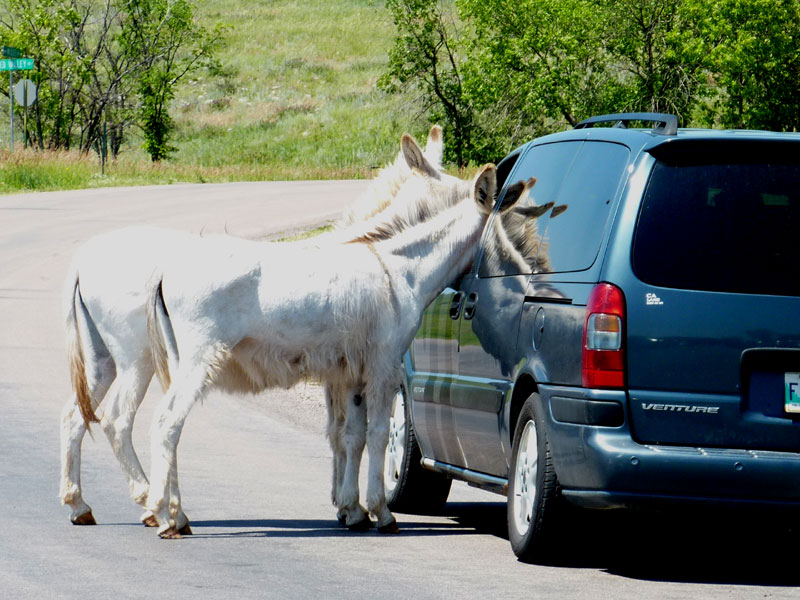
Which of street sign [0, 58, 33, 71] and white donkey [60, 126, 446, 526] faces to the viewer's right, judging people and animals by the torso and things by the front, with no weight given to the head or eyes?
the white donkey

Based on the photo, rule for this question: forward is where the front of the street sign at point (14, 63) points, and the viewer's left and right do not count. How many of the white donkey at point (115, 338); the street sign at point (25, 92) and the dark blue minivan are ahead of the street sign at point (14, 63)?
2

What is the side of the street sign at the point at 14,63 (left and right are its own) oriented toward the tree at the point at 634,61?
left

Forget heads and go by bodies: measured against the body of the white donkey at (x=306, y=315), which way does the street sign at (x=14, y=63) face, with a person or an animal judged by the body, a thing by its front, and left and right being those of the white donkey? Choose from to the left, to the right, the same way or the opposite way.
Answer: to the right

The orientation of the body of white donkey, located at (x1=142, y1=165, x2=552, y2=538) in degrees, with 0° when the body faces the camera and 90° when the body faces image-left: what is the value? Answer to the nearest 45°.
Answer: approximately 270°

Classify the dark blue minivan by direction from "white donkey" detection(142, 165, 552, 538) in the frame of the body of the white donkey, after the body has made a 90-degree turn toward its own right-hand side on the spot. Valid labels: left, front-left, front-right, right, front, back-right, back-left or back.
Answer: front-left

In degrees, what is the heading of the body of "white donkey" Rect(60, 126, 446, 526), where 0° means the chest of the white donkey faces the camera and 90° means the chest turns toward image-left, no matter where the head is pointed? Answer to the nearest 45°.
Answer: approximately 270°

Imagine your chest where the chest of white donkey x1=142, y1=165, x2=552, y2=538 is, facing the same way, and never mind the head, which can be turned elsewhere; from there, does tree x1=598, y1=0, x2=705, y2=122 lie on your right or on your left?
on your left
